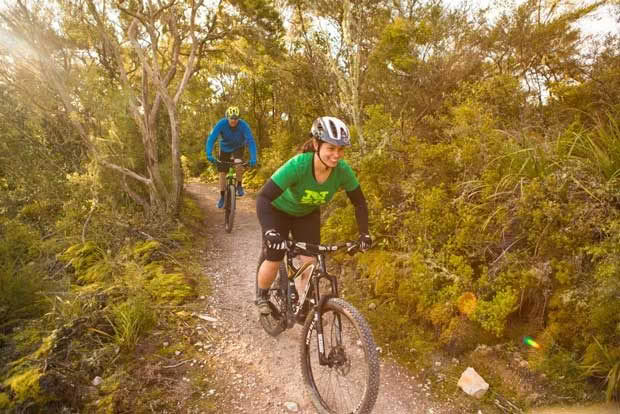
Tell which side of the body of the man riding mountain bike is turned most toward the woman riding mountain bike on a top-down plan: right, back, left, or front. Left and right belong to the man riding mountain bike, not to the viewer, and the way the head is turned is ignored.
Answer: front

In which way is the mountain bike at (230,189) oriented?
toward the camera

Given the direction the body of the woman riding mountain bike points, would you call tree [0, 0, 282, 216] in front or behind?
behind

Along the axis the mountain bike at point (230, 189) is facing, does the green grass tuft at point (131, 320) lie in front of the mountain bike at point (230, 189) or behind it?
in front

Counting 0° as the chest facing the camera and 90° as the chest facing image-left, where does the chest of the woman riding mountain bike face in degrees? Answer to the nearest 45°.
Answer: approximately 315°

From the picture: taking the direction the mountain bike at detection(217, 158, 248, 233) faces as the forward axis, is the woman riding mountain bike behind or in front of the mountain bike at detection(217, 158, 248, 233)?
in front

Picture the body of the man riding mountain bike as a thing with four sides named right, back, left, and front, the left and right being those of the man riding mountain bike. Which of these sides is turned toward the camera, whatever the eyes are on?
front

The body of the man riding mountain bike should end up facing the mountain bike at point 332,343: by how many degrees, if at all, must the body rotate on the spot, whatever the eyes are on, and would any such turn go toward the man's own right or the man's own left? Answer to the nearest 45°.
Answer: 0° — they already face it

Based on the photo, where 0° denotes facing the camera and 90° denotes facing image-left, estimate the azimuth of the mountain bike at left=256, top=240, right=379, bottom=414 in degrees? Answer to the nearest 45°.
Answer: approximately 315°

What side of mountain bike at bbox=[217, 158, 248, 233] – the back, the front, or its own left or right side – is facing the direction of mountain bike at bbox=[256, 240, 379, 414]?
front
